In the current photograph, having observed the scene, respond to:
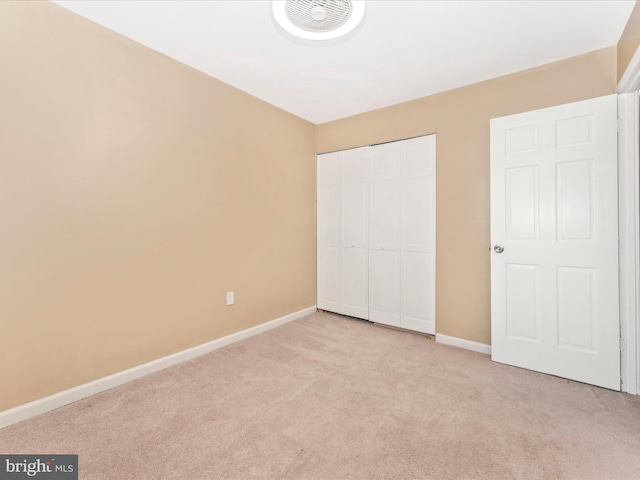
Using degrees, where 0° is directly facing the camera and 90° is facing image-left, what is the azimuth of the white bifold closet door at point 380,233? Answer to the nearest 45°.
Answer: approximately 45°

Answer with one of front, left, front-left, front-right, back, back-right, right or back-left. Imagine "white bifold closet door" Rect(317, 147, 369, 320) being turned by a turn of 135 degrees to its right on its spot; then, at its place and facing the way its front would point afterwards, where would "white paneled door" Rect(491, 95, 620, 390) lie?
back-right

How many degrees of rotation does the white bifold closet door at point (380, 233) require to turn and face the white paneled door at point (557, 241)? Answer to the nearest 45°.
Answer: approximately 90° to its left

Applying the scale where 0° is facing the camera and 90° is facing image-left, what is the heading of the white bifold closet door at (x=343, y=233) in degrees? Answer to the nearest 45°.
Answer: approximately 45°
